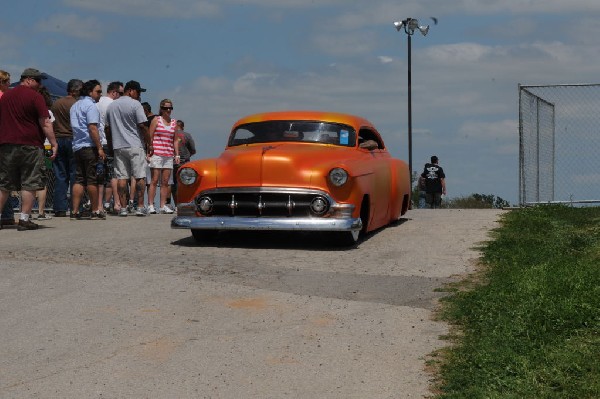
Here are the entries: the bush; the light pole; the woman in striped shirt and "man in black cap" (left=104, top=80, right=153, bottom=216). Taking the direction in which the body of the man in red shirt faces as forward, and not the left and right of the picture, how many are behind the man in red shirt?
0

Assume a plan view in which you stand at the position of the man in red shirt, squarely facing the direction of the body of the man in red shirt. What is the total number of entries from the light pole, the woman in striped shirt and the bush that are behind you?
0

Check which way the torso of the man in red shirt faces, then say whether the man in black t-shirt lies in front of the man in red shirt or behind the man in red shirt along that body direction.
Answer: in front

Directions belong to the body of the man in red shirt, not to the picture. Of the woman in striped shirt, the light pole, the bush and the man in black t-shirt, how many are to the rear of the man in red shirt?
0

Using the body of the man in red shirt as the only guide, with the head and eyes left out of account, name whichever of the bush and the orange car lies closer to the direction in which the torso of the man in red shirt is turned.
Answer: the bush

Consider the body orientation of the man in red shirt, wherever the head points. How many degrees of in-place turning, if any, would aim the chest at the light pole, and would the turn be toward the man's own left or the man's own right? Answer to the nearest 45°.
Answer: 0° — they already face it

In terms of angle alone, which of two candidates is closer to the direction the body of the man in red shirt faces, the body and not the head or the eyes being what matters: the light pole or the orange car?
the light pole

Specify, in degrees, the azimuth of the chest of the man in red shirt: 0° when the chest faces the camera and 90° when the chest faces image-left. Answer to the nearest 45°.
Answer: approximately 225°

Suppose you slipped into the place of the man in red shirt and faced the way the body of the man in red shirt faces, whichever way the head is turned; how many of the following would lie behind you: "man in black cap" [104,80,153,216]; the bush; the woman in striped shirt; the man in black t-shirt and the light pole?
0

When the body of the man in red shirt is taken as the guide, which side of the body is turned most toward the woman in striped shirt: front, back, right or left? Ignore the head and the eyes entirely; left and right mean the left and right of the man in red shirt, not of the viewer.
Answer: front

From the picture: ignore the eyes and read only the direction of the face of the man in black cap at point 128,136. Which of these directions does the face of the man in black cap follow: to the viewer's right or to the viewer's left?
to the viewer's right

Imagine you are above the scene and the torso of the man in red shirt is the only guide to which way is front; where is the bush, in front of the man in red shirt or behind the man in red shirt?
in front
